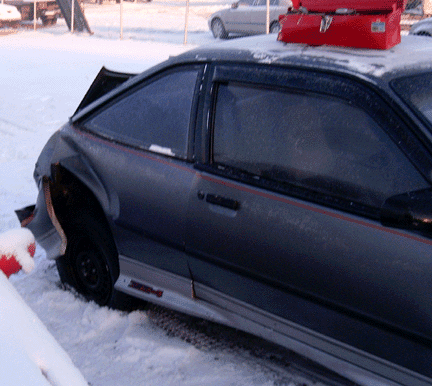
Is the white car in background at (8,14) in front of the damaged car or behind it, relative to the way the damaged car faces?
behind

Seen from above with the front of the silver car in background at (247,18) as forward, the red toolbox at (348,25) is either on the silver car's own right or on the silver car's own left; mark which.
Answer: on the silver car's own left

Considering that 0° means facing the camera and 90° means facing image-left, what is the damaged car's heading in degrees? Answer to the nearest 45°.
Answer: approximately 315°

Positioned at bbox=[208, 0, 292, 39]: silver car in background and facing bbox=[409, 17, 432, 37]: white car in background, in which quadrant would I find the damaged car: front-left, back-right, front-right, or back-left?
front-right

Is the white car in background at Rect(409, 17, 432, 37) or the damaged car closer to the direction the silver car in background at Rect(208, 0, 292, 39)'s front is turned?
the damaged car

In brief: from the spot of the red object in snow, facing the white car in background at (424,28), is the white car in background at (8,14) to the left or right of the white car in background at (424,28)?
left

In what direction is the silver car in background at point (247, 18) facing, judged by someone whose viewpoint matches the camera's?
facing the viewer and to the left of the viewer
